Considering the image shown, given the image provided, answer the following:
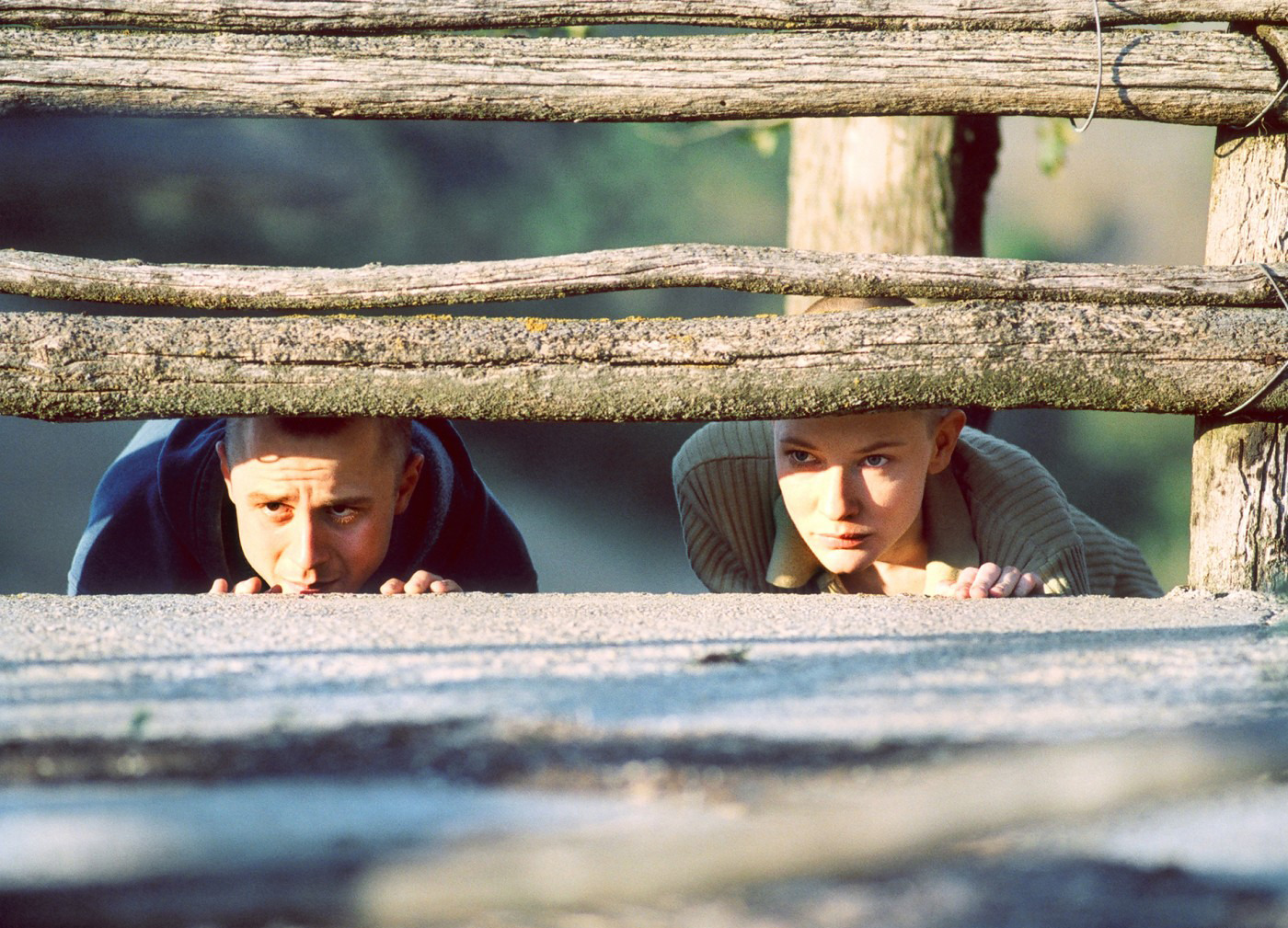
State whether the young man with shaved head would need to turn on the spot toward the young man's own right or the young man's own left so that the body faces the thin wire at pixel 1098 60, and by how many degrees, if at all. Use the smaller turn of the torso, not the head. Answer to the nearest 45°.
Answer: approximately 45° to the young man's own left

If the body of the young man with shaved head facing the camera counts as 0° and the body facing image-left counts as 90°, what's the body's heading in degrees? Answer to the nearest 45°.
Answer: approximately 0°

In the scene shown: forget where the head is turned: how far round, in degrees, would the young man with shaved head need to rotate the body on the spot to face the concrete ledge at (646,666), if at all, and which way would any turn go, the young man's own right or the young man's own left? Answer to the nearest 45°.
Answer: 0° — they already face it
